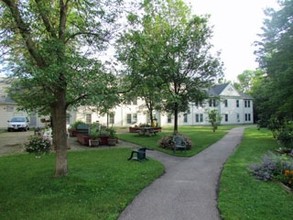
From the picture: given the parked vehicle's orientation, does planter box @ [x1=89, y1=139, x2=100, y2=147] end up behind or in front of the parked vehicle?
in front

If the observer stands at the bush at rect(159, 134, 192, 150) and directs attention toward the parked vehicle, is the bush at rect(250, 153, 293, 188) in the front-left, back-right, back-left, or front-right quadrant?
back-left

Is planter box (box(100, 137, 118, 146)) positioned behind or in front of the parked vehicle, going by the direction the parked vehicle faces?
in front

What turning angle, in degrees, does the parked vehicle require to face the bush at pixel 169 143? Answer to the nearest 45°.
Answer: approximately 45° to its left

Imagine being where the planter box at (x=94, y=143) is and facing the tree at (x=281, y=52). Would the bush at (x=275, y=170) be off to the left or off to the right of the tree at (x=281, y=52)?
right

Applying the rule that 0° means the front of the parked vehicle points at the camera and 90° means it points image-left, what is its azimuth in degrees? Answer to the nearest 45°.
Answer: approximately 0°

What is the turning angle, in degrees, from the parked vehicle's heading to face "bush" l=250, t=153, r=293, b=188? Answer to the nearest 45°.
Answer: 0° — it already faces it

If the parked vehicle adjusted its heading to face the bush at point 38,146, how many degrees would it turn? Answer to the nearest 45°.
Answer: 0° — it already faces it

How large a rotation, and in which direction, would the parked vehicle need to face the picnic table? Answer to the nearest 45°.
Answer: approximately 45° to its left
